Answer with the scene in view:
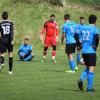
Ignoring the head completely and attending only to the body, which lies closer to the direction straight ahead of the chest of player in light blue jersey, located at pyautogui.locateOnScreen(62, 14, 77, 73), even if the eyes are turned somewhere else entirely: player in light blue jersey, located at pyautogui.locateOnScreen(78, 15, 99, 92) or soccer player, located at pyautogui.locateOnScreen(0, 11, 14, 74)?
the soccer player

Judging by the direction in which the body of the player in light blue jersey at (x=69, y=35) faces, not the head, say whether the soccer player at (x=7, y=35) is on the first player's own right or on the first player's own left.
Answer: on the first player's own left

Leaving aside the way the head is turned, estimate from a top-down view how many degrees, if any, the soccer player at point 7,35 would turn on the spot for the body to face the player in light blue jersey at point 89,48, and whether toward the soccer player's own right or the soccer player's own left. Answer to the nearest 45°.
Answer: approximately 135° to the soccer player's own right

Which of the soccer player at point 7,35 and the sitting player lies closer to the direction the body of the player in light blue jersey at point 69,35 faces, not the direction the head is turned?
the sitting player

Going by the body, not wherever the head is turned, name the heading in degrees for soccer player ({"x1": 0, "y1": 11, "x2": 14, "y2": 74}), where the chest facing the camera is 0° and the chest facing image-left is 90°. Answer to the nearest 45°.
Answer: approximately 180°

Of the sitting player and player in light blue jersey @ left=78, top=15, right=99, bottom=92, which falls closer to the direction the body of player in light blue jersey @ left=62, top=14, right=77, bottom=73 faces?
the sitting player

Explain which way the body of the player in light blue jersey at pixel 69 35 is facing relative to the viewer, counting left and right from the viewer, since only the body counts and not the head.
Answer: facing away from the viewer and to the left of the viewer
